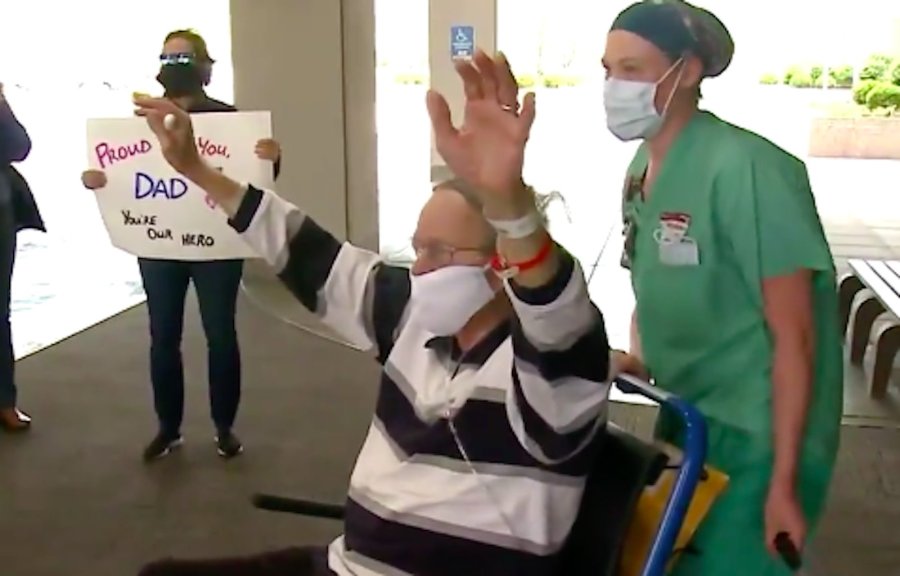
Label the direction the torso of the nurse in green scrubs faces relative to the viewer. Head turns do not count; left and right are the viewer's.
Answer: facing the viewer and to the left of the viewer

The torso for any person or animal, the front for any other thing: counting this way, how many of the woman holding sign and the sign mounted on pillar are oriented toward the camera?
2

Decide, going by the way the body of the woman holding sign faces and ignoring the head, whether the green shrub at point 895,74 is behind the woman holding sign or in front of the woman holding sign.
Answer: behind

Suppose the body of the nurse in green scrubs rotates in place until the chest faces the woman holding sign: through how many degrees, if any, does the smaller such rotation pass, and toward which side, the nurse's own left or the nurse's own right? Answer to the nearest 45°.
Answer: approximately 90° to the nurse's own right

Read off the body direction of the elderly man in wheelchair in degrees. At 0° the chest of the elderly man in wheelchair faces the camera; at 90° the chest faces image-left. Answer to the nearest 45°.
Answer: approximately 45°

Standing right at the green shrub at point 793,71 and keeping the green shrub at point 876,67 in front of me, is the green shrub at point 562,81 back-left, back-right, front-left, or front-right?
back-right

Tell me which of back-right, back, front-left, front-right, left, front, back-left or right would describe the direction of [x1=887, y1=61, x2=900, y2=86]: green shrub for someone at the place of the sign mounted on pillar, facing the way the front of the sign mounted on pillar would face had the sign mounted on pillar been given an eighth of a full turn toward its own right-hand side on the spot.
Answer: back

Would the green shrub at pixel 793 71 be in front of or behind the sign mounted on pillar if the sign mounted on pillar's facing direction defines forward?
behind

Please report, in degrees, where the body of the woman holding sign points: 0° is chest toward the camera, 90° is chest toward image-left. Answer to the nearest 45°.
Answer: approximately 0°

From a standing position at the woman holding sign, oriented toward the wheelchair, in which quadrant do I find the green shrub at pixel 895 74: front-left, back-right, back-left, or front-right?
back-left

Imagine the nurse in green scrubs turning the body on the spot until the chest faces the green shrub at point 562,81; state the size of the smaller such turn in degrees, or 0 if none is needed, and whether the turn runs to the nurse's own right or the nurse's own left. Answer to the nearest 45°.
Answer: approximately 135° to the nurse's own right
